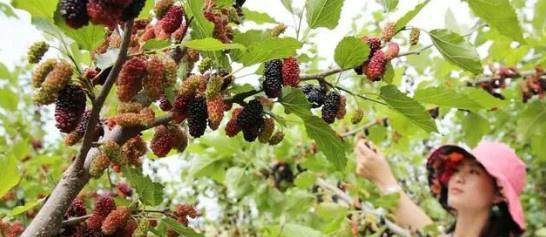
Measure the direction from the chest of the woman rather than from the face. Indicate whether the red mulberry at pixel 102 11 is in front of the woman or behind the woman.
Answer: in front

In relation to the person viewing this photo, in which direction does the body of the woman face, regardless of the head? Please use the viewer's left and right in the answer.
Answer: facing the viewer and to the left of the viewer

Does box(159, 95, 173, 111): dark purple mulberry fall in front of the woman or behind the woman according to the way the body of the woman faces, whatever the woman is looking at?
in front

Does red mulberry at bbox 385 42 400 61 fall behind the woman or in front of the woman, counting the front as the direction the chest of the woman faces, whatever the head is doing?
in front
